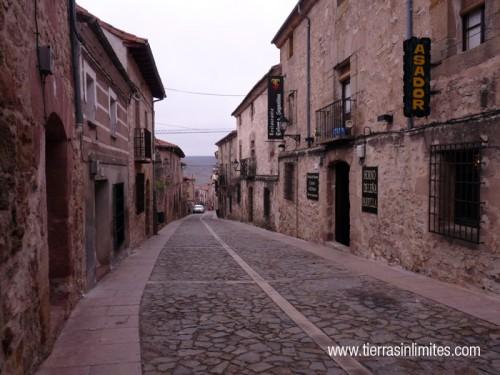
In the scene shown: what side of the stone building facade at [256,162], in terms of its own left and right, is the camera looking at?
left

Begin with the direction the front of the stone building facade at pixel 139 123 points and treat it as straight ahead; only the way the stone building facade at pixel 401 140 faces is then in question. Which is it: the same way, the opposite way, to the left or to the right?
the opposite way

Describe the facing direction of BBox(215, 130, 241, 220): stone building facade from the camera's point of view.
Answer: facing the viewer and to the left of the viewer

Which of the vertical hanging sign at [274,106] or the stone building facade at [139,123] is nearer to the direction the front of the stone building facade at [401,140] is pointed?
the stone building facade

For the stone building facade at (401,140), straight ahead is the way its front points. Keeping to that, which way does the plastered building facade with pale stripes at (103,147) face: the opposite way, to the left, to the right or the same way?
the opposite way

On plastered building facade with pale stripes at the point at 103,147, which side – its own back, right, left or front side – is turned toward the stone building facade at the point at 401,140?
front

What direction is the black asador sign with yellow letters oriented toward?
toward the camera

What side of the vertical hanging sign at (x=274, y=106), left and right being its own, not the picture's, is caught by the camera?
front

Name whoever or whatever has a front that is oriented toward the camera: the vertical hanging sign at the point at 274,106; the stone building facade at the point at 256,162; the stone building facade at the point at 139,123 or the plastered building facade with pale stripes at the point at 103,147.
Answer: the vertical hanging sign

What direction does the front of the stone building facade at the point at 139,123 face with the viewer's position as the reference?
facing to the right of the viewer

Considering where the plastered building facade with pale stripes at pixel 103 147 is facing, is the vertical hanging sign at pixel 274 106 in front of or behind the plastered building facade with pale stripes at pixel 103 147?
in front
